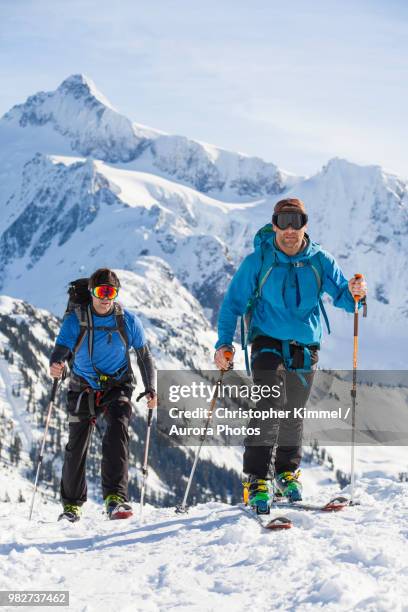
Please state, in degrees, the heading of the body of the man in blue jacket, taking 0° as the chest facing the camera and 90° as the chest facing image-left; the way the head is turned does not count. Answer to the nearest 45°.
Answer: approximately 0°

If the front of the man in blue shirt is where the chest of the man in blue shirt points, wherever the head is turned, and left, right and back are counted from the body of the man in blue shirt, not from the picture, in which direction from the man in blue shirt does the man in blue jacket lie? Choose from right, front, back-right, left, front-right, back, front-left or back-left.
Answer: front-left

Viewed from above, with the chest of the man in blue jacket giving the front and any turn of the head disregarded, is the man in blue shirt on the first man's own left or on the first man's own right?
on the first man's own right

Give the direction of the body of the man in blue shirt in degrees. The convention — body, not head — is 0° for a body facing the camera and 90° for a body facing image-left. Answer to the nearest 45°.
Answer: approximately 0°

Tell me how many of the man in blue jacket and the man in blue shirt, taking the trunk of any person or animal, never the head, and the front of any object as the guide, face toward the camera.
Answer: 2
